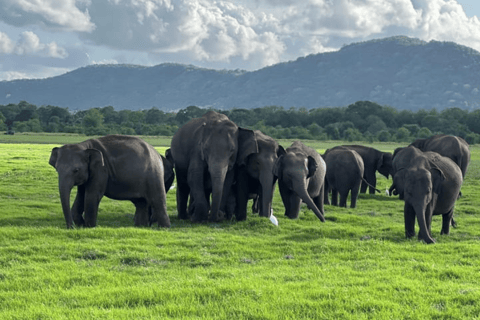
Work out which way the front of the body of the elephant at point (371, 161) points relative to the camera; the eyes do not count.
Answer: to the viewer's right

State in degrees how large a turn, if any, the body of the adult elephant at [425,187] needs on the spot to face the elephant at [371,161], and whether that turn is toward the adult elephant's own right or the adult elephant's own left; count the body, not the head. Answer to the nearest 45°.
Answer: approximately 135° to the adult elephant's own right

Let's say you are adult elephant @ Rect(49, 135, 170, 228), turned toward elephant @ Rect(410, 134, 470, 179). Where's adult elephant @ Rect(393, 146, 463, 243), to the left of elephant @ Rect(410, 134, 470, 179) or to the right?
right

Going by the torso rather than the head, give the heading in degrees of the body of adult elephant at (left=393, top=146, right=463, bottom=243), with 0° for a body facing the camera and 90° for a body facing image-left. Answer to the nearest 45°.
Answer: approximately 45°

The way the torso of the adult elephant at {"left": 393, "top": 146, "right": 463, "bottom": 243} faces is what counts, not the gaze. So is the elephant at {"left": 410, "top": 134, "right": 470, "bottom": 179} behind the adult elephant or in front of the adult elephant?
behind

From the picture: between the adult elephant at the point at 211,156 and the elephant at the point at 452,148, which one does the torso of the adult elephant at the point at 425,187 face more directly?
the adult elephant

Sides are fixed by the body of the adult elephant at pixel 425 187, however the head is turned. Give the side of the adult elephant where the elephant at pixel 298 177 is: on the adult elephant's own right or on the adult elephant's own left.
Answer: on the adult elephant's own right
